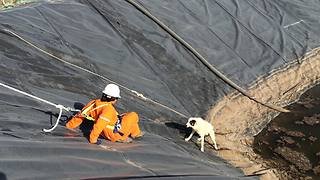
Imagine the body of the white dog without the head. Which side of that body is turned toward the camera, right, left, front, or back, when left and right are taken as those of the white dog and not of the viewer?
left

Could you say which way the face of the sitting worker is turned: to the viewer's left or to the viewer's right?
to the viewer's right

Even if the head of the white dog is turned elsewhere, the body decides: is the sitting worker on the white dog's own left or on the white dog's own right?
on the white dog's own left
